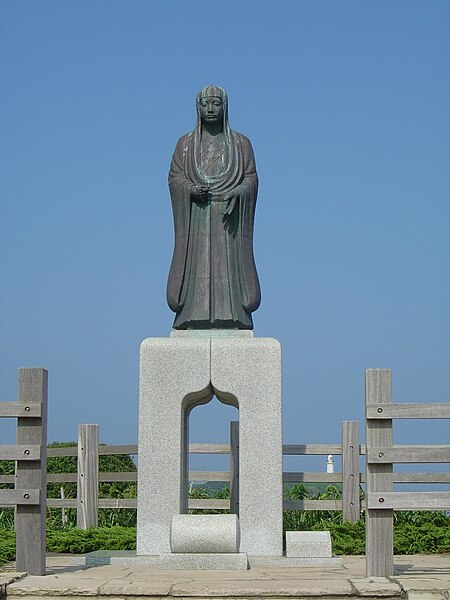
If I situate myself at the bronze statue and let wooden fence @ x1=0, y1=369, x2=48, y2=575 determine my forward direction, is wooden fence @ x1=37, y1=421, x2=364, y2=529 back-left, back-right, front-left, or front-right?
back-right

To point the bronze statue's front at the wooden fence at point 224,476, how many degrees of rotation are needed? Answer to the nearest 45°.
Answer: approximately 180°

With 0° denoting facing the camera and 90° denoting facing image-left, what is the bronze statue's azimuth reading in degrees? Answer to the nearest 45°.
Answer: approximately 0°
